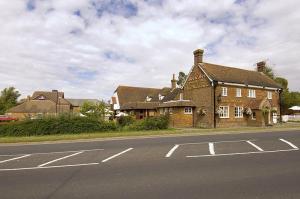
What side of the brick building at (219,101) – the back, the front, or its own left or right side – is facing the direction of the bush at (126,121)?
right

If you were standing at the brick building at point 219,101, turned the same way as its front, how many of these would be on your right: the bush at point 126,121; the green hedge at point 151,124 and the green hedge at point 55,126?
3

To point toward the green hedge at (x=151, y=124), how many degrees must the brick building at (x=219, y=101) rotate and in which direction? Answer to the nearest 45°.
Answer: approximately 90° to its right

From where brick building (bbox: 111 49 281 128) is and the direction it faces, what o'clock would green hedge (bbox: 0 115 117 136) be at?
The green hedge is roughly at 3 o'clock from the brick building.

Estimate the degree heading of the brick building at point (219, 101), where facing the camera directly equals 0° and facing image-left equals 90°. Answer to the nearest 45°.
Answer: approximately 315°
